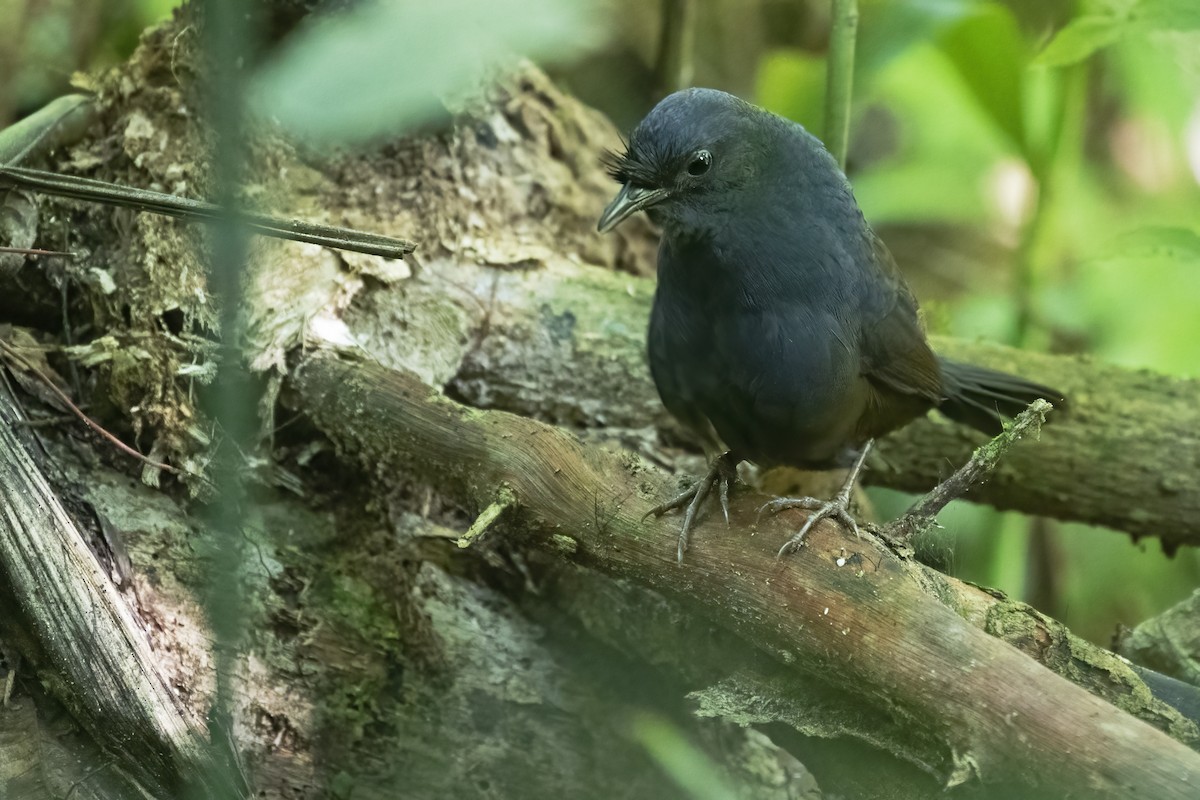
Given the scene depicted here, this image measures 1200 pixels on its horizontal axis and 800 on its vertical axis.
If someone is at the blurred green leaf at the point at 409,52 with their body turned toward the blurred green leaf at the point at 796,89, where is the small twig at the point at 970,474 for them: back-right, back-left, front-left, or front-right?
front-right

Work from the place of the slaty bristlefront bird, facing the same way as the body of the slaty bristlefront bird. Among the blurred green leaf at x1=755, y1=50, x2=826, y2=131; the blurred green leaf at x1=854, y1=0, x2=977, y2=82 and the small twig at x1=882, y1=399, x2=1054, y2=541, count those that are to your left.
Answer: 1

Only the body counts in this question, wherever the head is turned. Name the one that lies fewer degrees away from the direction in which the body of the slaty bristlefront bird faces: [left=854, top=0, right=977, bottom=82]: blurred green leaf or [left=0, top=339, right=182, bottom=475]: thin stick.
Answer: the thin stick

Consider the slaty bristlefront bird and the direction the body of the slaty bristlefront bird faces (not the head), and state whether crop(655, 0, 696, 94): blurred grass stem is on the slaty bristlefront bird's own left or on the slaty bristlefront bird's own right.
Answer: on the slaty bristlefront bird's own right

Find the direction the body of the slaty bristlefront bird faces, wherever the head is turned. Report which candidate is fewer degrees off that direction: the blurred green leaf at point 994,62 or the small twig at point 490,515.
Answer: the small twig

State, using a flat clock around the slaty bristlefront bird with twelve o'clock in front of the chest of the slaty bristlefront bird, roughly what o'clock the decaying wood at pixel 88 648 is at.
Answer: The decaying wood is roughly at 12 o'clock from the slaty bristlefront bird.

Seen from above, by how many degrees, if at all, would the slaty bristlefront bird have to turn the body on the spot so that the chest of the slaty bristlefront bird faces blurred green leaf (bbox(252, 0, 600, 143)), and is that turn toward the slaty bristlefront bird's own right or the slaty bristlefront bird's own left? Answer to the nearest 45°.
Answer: approximately 45° to the slaty bristlefront bird's own left

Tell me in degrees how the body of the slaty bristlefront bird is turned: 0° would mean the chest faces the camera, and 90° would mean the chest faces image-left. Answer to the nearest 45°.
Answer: approximately 45°

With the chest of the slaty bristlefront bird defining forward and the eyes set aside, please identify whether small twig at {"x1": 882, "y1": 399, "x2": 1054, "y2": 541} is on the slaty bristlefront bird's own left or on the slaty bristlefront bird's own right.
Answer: on the slaty bristlefront bird's own left

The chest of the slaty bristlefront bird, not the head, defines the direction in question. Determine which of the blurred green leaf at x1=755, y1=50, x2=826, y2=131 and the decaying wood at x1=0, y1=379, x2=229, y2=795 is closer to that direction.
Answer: the decaying wood

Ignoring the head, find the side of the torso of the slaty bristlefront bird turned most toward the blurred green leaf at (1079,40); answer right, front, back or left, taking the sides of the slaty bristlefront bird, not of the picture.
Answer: back

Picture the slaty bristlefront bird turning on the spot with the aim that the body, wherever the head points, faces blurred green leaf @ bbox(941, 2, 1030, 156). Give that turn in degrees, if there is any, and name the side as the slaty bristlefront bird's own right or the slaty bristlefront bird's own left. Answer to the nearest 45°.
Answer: approximately 135° to the slaty bristlefront bird's own right

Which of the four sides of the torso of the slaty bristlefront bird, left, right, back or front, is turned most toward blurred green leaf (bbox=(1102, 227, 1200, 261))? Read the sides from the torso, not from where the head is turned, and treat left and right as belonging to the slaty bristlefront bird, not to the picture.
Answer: back

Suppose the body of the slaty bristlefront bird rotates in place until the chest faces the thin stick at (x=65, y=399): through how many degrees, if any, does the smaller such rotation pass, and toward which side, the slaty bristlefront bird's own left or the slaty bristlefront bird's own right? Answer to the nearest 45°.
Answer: approximately 45° to the slaty bristlefront bird's own right
